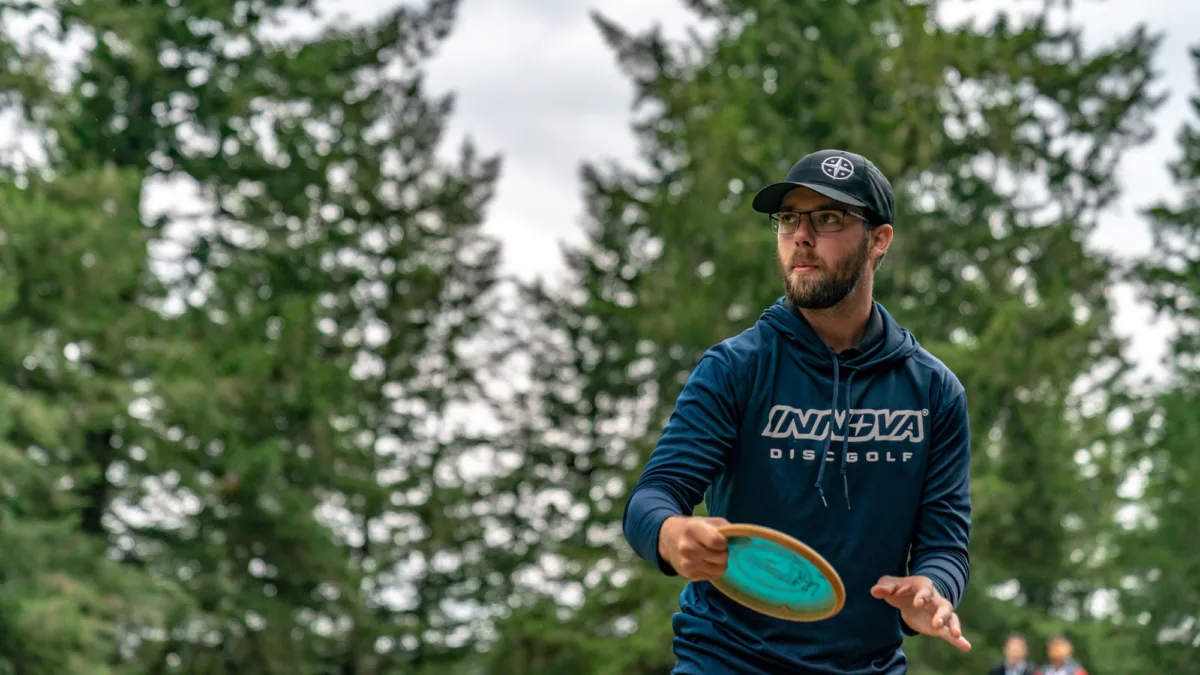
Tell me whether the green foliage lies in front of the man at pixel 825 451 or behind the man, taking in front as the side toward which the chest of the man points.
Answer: behind

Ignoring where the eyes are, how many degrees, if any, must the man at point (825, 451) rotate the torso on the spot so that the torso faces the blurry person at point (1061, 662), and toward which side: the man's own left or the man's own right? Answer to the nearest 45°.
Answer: approximately 180°

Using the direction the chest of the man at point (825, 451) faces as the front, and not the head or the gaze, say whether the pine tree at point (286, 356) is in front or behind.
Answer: behind

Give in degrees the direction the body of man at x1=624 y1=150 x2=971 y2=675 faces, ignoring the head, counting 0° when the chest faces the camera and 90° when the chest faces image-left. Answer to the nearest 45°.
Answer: approximately 0°

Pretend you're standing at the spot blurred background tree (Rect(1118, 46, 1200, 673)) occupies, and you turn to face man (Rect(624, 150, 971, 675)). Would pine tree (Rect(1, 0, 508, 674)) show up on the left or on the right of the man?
right

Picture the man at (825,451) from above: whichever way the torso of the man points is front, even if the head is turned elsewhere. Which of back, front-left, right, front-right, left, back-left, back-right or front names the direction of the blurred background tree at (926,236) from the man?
back

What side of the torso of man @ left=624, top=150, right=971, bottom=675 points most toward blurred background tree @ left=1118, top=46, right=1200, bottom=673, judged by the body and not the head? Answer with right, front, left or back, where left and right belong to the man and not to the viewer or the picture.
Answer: back
